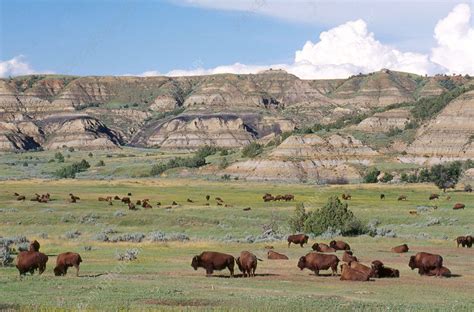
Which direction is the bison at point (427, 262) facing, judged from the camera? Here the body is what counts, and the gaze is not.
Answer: to the viewer's left

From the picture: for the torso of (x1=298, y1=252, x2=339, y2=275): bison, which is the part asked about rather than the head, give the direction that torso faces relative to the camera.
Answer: to the viewer's left

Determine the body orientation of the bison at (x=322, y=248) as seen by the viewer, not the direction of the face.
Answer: to the viewer's left

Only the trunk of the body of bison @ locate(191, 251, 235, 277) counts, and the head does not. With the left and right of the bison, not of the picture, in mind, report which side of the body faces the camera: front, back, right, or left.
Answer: left

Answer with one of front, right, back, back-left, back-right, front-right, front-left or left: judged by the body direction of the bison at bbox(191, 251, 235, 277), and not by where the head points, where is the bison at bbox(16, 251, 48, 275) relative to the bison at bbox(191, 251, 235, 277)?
front
